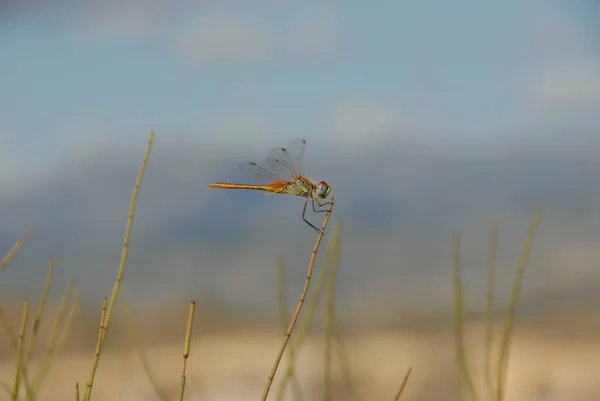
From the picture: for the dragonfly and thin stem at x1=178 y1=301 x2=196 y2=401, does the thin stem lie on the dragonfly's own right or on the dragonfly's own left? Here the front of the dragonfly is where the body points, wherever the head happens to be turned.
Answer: on the dragonfly's own right

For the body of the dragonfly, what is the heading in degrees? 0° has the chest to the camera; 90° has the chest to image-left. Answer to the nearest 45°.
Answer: approximately 270°
